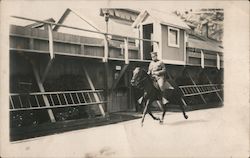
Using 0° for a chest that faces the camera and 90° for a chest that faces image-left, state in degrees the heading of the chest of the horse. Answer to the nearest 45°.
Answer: approximately 45°
